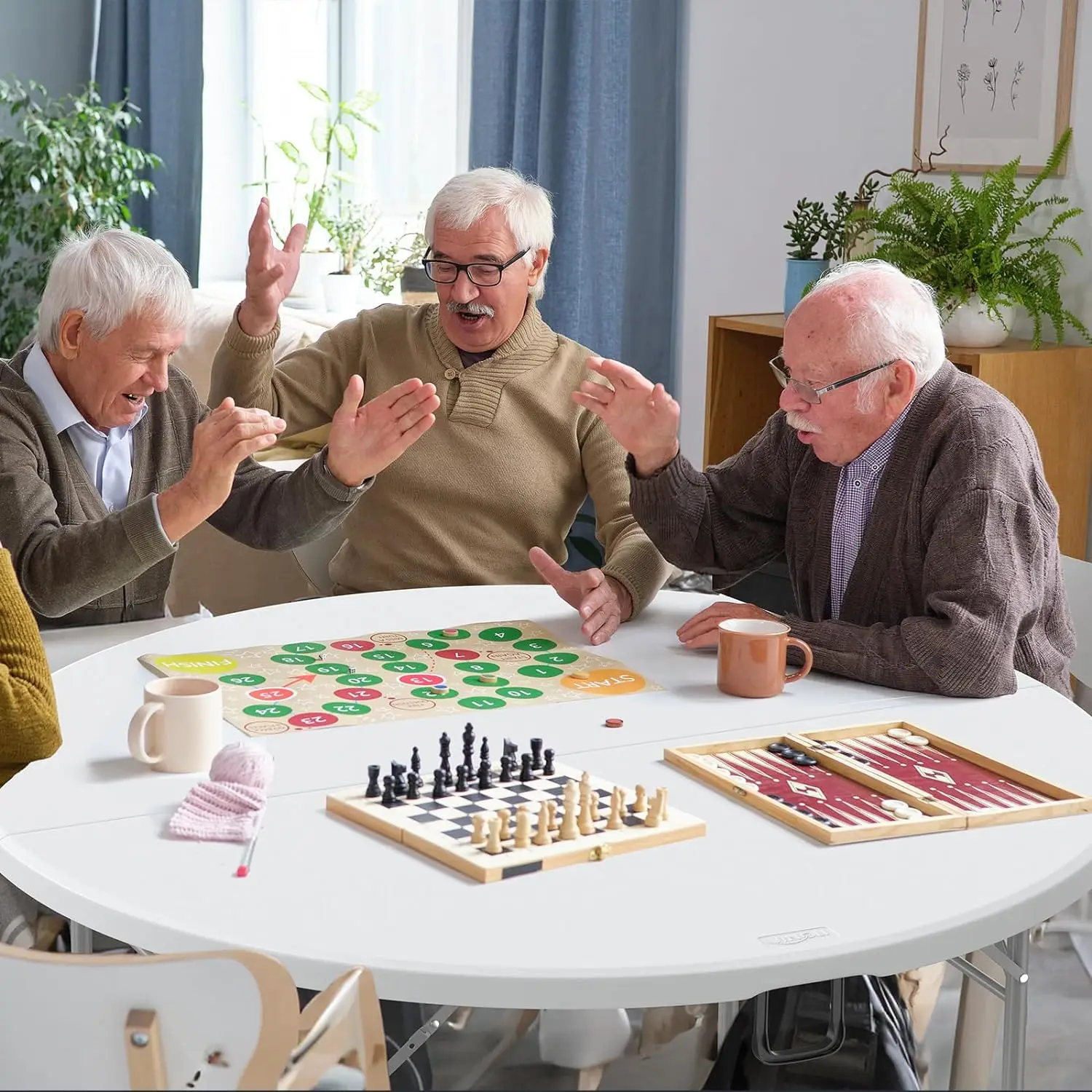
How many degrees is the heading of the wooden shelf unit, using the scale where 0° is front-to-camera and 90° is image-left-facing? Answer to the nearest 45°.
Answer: approximately 45°

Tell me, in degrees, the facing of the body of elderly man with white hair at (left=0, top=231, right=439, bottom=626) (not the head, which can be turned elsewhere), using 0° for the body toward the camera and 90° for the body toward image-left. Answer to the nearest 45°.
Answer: approximately 315°

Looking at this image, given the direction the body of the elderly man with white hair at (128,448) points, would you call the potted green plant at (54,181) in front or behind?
behind

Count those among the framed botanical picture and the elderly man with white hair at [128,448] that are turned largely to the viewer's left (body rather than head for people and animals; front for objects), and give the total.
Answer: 0

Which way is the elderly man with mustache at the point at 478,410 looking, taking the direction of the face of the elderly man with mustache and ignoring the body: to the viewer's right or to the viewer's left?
to the viewer's left

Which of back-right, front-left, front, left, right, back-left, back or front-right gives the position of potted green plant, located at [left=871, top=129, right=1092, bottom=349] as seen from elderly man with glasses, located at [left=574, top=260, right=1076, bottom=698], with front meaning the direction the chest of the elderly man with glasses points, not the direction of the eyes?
back-right

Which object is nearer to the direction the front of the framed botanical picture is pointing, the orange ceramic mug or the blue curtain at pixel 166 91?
the orange ceramic mug

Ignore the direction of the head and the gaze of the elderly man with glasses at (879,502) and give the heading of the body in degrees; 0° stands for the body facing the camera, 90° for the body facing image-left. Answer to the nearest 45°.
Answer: approximately 45°

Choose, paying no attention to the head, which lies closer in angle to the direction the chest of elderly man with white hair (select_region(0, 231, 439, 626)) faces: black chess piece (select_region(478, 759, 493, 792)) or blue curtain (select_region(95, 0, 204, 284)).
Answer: the black chess piece
